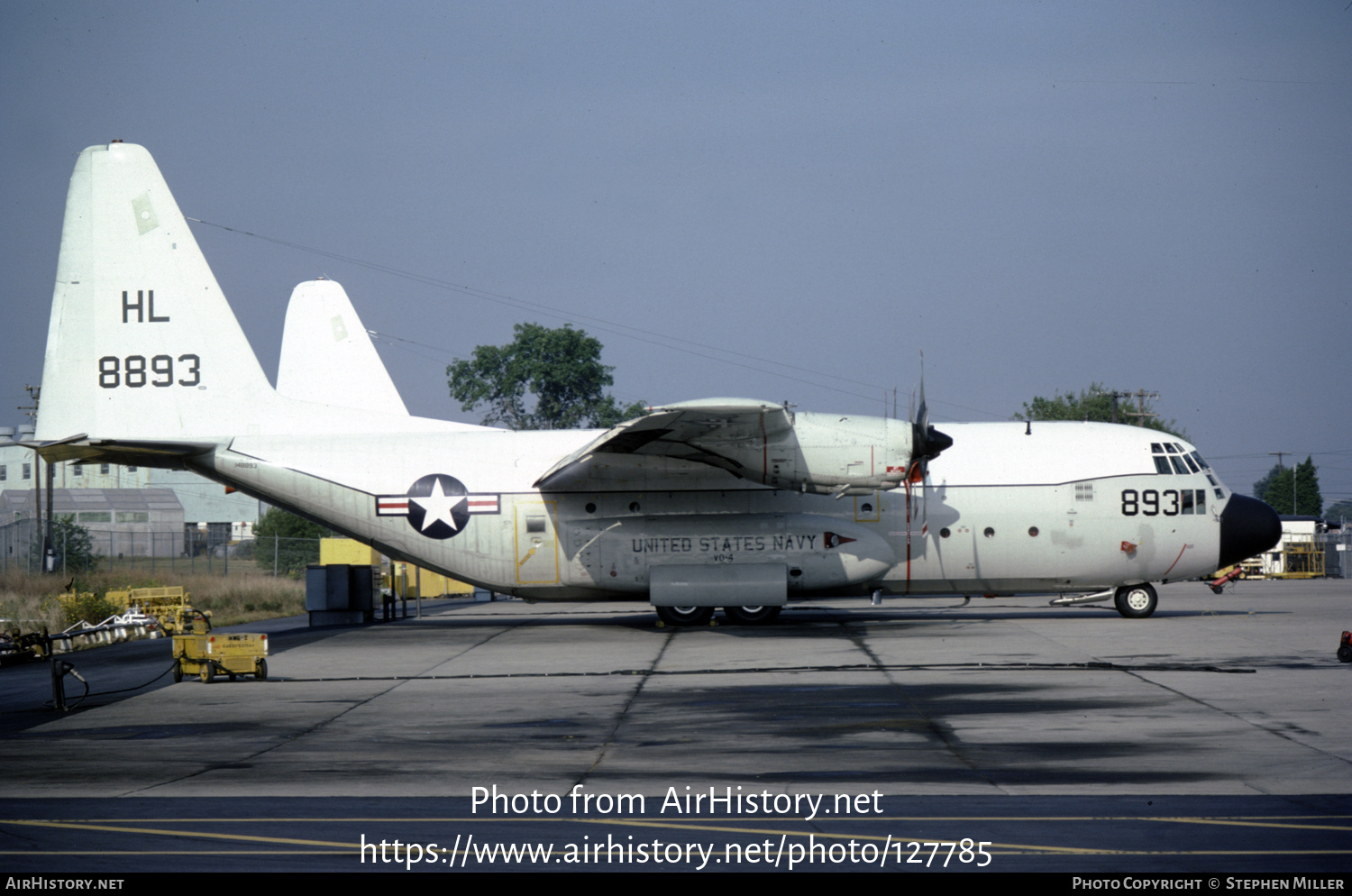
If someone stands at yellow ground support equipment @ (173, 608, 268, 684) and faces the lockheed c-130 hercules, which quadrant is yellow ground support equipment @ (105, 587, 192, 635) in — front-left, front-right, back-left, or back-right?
front-left

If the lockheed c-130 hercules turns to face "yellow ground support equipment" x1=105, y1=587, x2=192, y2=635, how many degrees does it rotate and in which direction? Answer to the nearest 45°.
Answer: approximately 135° to its left

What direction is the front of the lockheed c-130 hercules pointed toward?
to the viewer's right

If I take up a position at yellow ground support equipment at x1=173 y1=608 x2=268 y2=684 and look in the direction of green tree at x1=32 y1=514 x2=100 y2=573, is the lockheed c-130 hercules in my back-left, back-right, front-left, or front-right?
front-right
